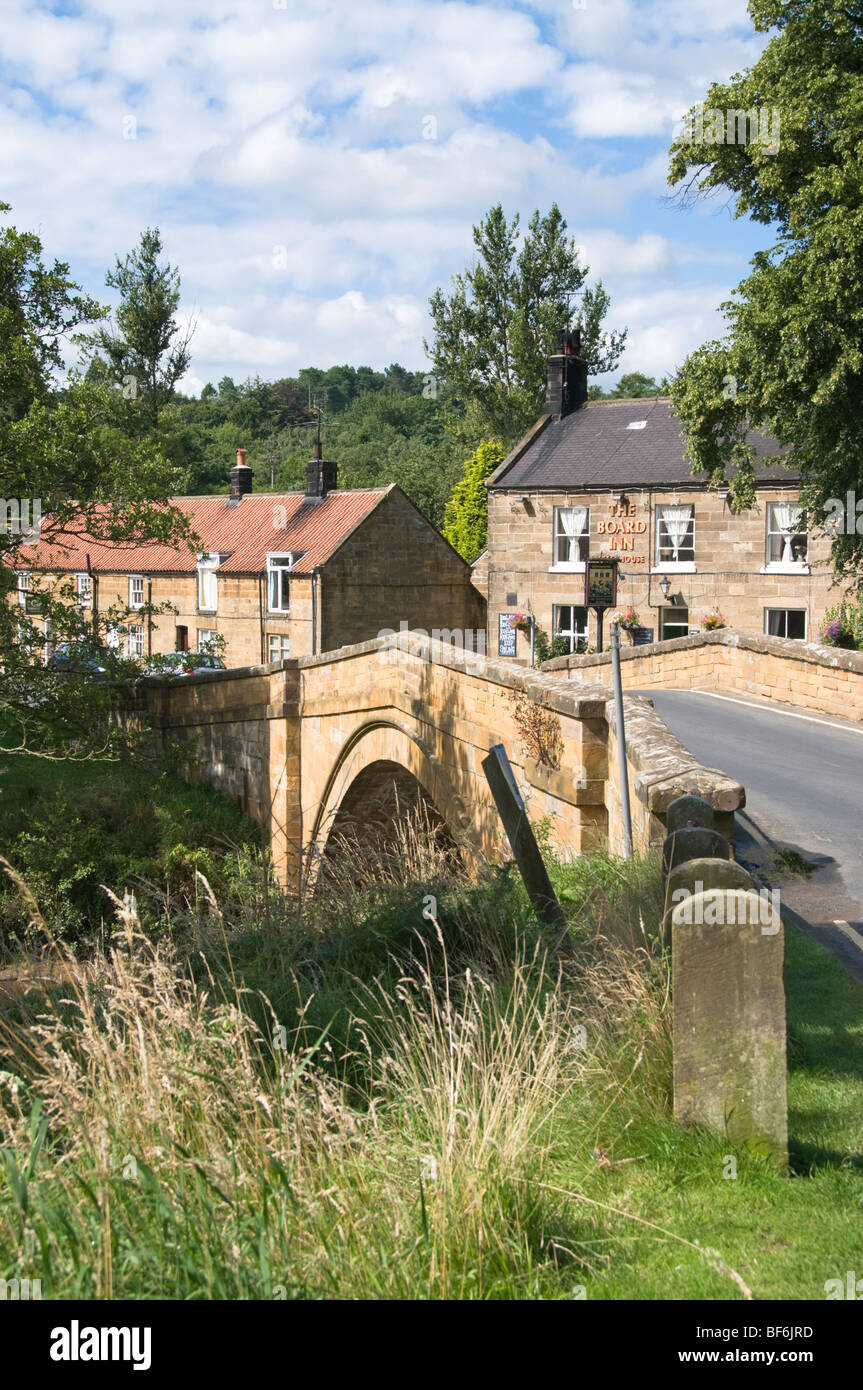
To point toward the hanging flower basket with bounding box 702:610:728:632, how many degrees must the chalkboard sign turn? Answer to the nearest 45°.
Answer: approximately 45° to its left

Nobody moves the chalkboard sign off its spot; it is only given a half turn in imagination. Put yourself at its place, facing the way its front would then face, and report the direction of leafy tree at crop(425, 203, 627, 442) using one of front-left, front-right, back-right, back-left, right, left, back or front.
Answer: front

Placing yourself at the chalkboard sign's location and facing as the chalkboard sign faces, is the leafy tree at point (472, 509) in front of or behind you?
behind

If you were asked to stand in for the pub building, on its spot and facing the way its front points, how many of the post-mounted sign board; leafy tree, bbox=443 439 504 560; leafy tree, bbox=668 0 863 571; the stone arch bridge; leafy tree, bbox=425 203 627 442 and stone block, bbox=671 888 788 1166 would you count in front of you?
4

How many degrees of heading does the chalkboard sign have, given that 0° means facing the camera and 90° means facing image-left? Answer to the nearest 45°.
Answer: approximately 0°

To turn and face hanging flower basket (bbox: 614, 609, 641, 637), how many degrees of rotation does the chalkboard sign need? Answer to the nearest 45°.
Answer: approximately 45° to its left

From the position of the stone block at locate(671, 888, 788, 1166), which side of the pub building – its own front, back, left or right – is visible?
front

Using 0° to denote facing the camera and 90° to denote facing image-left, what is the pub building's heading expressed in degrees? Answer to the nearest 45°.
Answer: approximately 0°

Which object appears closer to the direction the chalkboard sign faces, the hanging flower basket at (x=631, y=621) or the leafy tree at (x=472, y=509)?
the hanging flower basket

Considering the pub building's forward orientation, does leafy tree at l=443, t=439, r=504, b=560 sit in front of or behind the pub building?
behind

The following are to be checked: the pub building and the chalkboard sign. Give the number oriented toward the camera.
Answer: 2
